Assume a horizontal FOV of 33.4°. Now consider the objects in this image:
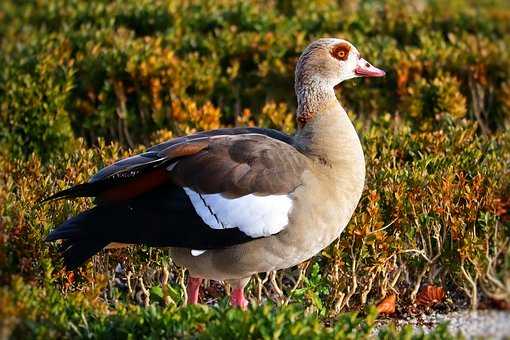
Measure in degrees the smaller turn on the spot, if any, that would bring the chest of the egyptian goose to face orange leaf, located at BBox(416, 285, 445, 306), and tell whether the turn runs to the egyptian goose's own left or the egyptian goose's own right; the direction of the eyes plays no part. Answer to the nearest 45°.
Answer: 0° — it already faces it

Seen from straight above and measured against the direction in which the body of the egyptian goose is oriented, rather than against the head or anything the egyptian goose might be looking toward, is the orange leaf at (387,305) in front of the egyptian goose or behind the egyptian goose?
in front

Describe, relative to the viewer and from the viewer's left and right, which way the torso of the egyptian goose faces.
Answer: facing to the right of the viewer
